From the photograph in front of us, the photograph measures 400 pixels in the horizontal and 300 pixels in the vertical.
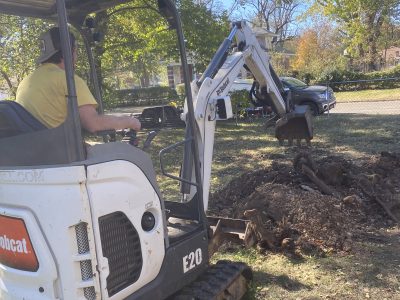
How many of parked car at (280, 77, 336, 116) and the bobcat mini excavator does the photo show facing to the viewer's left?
0

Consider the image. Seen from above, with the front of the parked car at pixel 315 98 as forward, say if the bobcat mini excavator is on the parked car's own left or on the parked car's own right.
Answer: on the parked car's own right

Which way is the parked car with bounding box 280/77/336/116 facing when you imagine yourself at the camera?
facing the viewer and to the right of the viewer

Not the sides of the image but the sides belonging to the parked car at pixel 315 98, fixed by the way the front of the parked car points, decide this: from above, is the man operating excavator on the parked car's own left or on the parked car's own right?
on the parked car's own right

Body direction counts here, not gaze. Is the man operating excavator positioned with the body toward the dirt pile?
yes

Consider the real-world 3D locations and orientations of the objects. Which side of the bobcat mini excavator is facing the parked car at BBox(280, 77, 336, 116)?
front

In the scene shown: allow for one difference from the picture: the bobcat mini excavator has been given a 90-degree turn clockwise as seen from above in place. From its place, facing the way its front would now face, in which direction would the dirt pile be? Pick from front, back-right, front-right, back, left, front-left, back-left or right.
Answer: left

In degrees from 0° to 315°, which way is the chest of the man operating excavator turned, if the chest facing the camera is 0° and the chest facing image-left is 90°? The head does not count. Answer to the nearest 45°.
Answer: approximately 225°

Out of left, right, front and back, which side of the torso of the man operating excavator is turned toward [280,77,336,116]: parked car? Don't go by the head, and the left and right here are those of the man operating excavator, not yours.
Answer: front

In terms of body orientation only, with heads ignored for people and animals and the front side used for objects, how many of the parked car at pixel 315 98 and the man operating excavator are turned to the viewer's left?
0

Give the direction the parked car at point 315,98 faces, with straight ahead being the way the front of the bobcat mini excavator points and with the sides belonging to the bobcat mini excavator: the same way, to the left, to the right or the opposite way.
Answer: to the right

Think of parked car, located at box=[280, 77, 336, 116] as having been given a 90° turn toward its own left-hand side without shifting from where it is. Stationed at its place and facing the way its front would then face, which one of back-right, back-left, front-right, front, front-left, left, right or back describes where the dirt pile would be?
back-right

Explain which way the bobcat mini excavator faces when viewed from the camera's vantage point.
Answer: facing away from the viewer and to the right of the viewer
